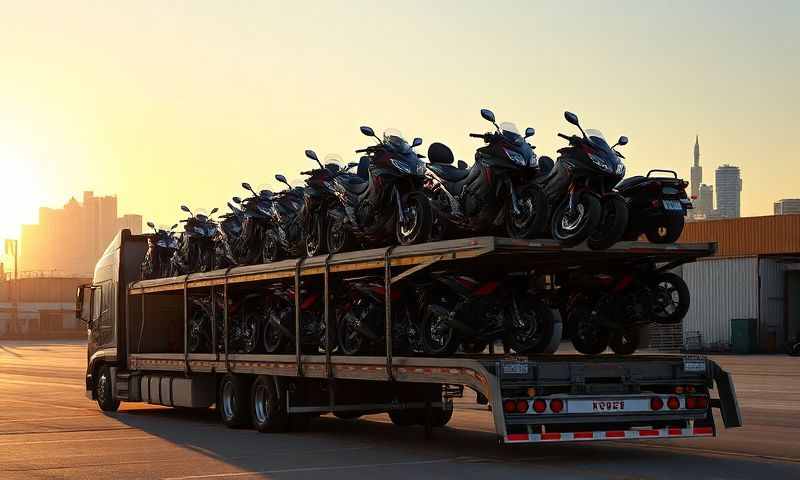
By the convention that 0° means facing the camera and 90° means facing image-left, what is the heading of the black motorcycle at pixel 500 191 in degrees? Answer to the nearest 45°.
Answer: approximately 315°

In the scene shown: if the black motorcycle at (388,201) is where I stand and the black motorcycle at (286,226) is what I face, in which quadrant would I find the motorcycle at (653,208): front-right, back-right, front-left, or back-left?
back-right

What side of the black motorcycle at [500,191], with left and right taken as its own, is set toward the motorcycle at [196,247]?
back

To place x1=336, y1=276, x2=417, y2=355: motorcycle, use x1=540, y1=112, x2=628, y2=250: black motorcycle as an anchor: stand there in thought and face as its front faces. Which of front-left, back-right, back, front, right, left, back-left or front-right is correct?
back

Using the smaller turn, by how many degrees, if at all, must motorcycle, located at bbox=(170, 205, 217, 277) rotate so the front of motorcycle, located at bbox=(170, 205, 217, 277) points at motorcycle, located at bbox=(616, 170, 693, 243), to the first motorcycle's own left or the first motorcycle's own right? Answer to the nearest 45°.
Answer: approximately 45° to the first motorcycle's own left

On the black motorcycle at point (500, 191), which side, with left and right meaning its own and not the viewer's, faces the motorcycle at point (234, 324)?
back

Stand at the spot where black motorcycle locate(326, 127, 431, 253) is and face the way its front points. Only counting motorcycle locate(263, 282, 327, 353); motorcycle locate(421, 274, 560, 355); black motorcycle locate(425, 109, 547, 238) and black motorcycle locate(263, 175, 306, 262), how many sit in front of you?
2

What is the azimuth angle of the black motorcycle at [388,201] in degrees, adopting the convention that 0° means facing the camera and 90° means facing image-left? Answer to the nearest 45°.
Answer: approximately 315°

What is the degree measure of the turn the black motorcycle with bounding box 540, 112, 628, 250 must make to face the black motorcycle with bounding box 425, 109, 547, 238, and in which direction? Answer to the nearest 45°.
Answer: approximately 180°

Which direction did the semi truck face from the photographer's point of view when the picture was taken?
facing away from the viewer and to the left of the viewer
